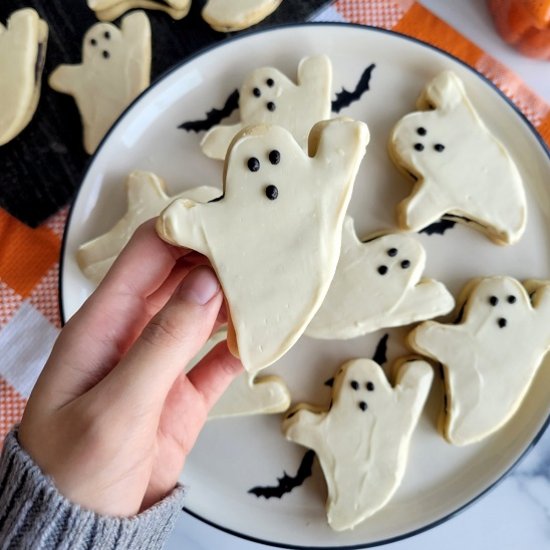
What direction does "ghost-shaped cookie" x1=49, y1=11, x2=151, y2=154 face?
toward the camera

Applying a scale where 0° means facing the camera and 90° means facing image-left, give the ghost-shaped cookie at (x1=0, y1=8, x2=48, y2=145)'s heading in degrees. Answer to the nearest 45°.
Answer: approximately 0°

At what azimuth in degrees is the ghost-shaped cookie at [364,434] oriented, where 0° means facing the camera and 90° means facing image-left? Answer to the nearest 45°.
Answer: approximately 0°

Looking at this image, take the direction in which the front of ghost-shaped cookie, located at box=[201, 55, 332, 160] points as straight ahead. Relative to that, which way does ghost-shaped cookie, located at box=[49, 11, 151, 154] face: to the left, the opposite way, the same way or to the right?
the same way

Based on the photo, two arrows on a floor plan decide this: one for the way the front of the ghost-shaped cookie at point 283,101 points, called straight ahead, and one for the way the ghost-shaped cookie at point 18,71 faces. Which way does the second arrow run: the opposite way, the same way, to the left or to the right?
the same way

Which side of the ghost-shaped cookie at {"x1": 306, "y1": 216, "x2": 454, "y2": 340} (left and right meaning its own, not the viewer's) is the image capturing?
front

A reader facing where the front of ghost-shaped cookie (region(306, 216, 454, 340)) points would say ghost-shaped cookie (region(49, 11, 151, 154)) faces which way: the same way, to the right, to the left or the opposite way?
the same way
